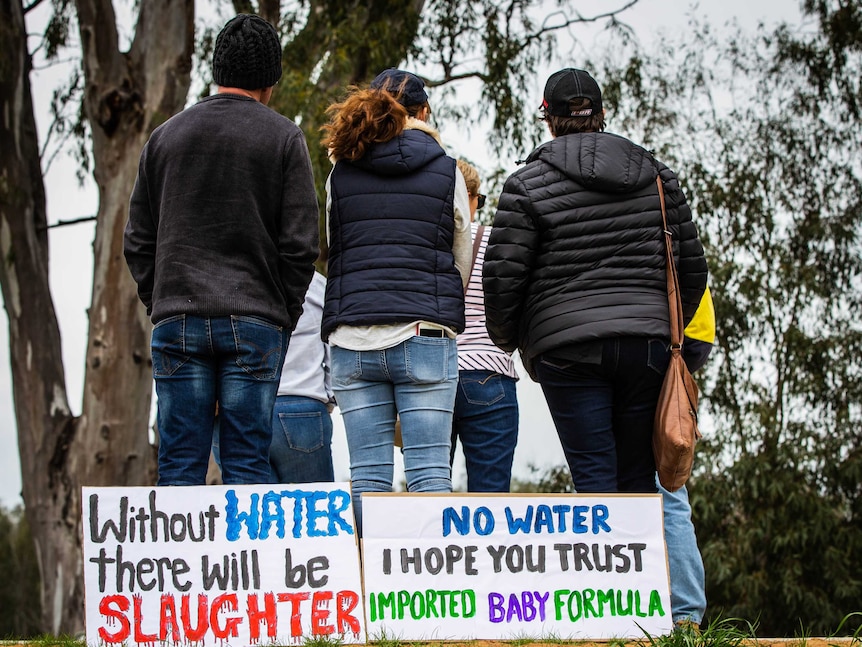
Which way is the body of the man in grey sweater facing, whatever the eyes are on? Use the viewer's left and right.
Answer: facing away from the viewer

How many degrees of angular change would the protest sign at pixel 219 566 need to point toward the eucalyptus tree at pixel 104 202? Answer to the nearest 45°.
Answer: approximately 180°

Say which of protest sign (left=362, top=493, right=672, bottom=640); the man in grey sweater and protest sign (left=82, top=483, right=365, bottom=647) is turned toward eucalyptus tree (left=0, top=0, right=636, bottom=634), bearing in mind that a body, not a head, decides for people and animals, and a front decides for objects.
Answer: the man in grey sweater

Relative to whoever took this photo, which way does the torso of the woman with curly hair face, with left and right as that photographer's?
facing away from the viewer

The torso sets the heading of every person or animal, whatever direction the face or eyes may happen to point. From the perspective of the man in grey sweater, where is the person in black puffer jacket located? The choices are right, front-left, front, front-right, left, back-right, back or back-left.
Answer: right

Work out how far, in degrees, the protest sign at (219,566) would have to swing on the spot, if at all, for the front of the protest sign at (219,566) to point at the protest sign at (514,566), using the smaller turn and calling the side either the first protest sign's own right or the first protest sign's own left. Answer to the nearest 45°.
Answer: approximately 90° to the first protest sign's own left

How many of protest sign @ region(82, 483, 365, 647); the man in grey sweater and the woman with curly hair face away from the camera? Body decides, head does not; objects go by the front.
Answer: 2

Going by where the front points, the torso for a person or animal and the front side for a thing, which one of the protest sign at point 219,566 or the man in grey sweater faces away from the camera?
the man in grey sweater

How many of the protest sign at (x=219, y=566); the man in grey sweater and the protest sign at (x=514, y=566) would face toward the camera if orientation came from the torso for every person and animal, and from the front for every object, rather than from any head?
2

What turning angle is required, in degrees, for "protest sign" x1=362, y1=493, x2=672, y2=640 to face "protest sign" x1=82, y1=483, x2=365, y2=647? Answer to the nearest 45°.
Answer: approximately 90° to its right

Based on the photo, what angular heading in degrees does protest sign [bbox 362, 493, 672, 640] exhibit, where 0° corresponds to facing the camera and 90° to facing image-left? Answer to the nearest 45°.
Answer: approximately 0°
